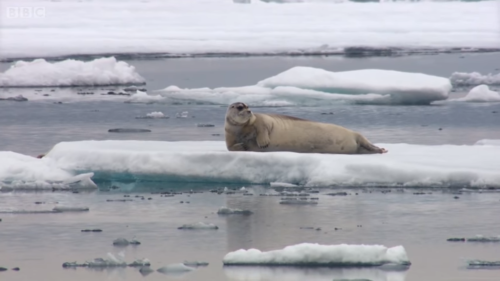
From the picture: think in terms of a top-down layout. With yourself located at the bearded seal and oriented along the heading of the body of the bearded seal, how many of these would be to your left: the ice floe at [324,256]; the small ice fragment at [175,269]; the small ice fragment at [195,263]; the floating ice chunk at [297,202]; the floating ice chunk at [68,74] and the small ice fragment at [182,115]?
4

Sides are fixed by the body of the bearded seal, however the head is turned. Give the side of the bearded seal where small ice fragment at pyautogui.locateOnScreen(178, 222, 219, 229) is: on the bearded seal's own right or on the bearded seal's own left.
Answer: on the bearded seal's own left

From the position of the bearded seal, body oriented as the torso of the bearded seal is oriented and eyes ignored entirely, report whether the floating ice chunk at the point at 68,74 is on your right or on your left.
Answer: on your right

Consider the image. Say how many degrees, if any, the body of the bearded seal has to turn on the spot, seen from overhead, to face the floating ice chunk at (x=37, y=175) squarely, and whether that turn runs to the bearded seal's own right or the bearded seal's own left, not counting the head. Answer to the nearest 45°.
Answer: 0° — it already faces it

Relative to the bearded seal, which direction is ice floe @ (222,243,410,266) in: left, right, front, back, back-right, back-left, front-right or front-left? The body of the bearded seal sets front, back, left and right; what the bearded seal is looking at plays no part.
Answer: left

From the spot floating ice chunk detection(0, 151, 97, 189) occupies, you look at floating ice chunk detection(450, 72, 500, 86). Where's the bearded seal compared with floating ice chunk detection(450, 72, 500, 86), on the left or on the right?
right

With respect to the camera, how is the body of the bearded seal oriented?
to the viewer's left

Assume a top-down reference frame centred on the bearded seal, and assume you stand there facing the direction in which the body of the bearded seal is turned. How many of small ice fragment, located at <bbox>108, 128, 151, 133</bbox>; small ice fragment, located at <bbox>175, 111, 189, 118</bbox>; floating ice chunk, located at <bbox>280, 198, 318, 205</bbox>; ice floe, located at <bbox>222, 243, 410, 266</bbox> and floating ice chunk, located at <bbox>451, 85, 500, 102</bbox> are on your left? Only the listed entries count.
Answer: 2

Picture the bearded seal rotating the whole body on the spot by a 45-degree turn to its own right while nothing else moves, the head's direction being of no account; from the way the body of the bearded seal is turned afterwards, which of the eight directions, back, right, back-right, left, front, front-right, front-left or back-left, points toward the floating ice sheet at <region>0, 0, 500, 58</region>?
front-right

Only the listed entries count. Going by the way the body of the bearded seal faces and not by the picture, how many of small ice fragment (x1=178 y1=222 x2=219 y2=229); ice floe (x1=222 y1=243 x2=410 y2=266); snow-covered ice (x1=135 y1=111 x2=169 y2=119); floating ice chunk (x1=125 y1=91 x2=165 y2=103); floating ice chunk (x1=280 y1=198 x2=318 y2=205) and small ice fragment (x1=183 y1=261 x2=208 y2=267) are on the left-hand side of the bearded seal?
4
